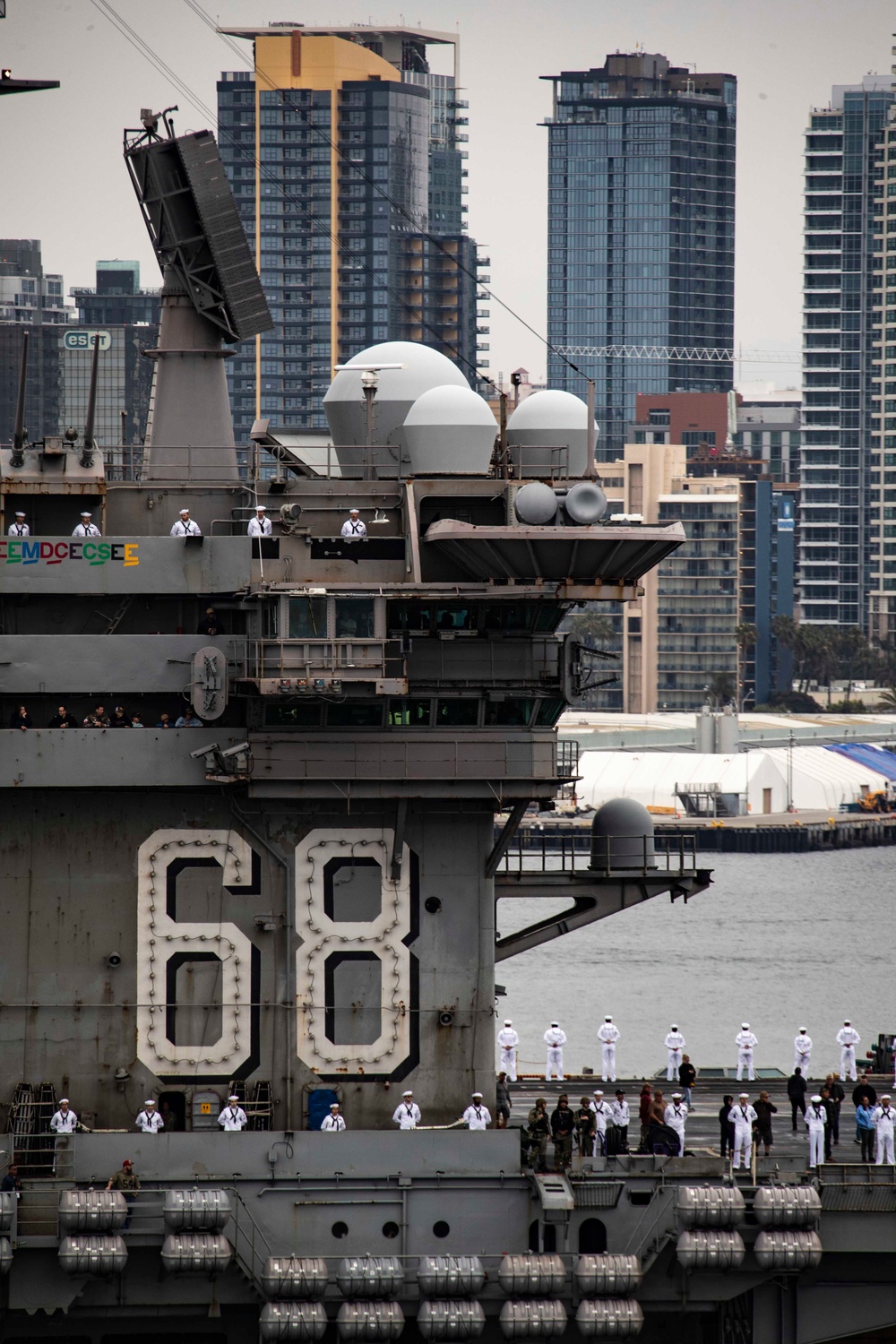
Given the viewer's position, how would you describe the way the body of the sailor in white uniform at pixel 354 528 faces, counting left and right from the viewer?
facing the viewer

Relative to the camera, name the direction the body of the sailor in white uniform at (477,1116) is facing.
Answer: toward the camera

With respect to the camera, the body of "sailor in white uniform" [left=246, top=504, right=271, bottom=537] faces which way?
toward the camera

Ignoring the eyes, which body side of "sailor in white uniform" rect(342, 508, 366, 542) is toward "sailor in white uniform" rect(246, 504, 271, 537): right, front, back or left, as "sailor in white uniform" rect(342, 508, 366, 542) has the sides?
right

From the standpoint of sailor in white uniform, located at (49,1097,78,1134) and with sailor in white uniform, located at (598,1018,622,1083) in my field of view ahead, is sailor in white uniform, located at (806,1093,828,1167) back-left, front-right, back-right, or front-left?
front-right

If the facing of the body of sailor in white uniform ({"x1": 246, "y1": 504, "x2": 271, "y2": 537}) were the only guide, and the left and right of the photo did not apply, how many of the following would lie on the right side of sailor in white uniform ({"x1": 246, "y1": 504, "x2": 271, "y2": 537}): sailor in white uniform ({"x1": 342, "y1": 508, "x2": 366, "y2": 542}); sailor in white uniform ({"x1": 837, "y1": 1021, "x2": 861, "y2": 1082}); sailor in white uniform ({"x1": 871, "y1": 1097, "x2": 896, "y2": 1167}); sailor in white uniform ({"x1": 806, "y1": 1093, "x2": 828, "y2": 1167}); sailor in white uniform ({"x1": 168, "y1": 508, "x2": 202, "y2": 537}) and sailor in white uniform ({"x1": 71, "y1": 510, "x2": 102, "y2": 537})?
2

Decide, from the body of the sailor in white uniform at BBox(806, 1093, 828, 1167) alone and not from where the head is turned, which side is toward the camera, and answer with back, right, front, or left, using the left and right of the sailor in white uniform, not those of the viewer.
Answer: front
